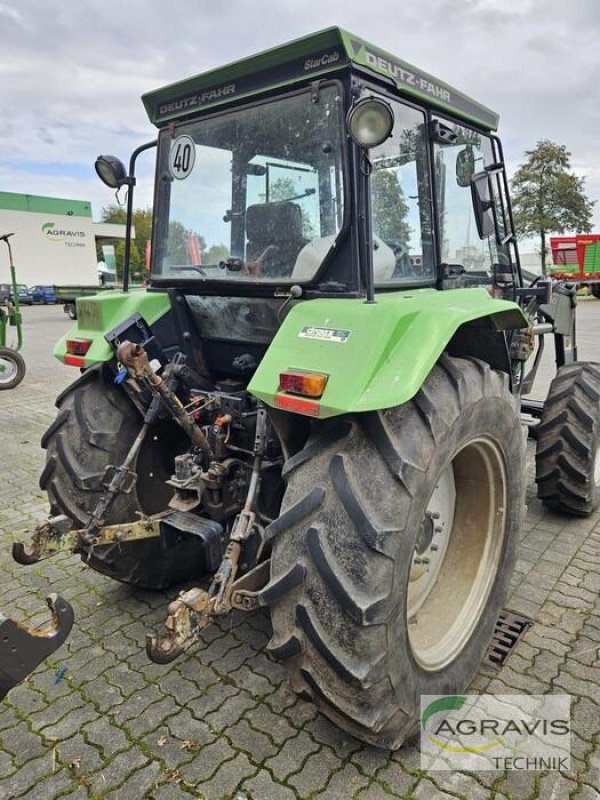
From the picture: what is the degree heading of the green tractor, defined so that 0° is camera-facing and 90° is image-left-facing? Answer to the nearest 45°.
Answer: approximately 225°

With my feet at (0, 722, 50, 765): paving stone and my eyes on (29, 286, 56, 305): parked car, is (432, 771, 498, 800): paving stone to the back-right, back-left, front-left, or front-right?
back-right
